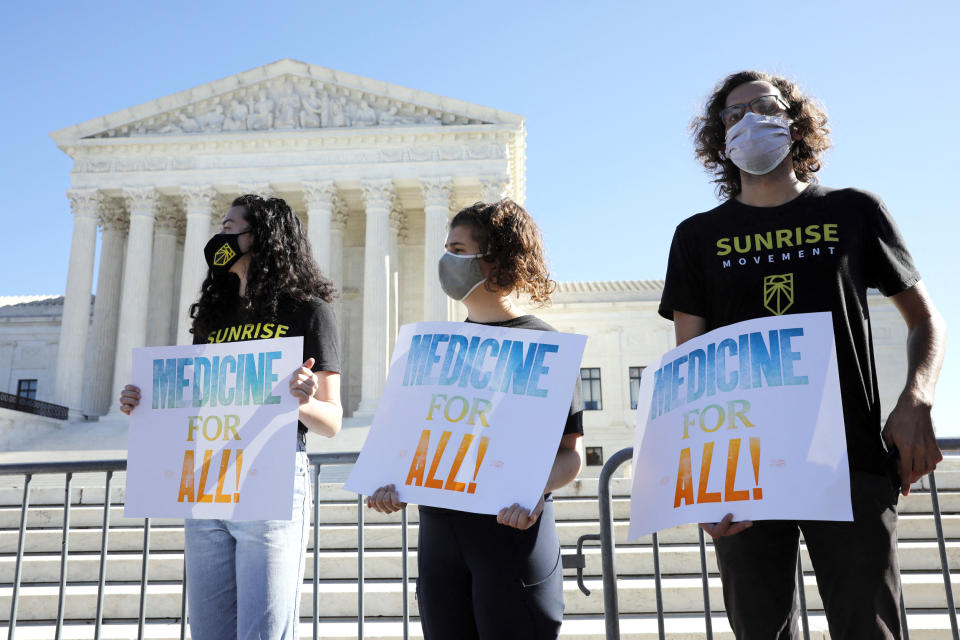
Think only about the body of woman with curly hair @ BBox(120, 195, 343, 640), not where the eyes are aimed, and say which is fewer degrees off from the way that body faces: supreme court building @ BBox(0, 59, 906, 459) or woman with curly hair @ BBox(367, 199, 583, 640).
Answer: the woman with curly hair

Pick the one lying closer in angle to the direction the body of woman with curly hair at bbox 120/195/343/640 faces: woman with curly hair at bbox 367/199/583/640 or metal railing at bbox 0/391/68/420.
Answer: the woman with curly hair

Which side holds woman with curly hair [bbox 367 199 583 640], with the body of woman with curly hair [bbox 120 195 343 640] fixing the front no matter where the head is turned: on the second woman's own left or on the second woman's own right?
on the second woman's own left

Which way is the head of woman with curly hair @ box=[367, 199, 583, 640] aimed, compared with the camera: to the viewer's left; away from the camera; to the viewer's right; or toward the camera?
to the viewer's left

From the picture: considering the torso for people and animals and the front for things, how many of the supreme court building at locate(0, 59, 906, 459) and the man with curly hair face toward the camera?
2

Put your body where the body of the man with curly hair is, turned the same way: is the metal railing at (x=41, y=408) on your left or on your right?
on your right

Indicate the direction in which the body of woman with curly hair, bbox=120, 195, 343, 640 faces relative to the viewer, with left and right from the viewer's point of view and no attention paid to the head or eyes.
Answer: facing the viewer and to the left of the viewer

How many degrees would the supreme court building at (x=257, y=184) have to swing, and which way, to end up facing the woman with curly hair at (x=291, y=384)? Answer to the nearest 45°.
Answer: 0° — it already faces them

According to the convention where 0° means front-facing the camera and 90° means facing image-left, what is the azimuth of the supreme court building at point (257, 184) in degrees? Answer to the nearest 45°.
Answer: approximately 0°

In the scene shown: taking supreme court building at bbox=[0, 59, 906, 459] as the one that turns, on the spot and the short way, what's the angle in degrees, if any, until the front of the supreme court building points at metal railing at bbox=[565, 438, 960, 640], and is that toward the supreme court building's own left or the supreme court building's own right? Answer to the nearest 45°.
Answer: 0° — it already faces it

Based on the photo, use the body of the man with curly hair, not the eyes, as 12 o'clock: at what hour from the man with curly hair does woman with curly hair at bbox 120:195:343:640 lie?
The woman with curly hair is roughly at 3 o'clock from the man with curly hair.
